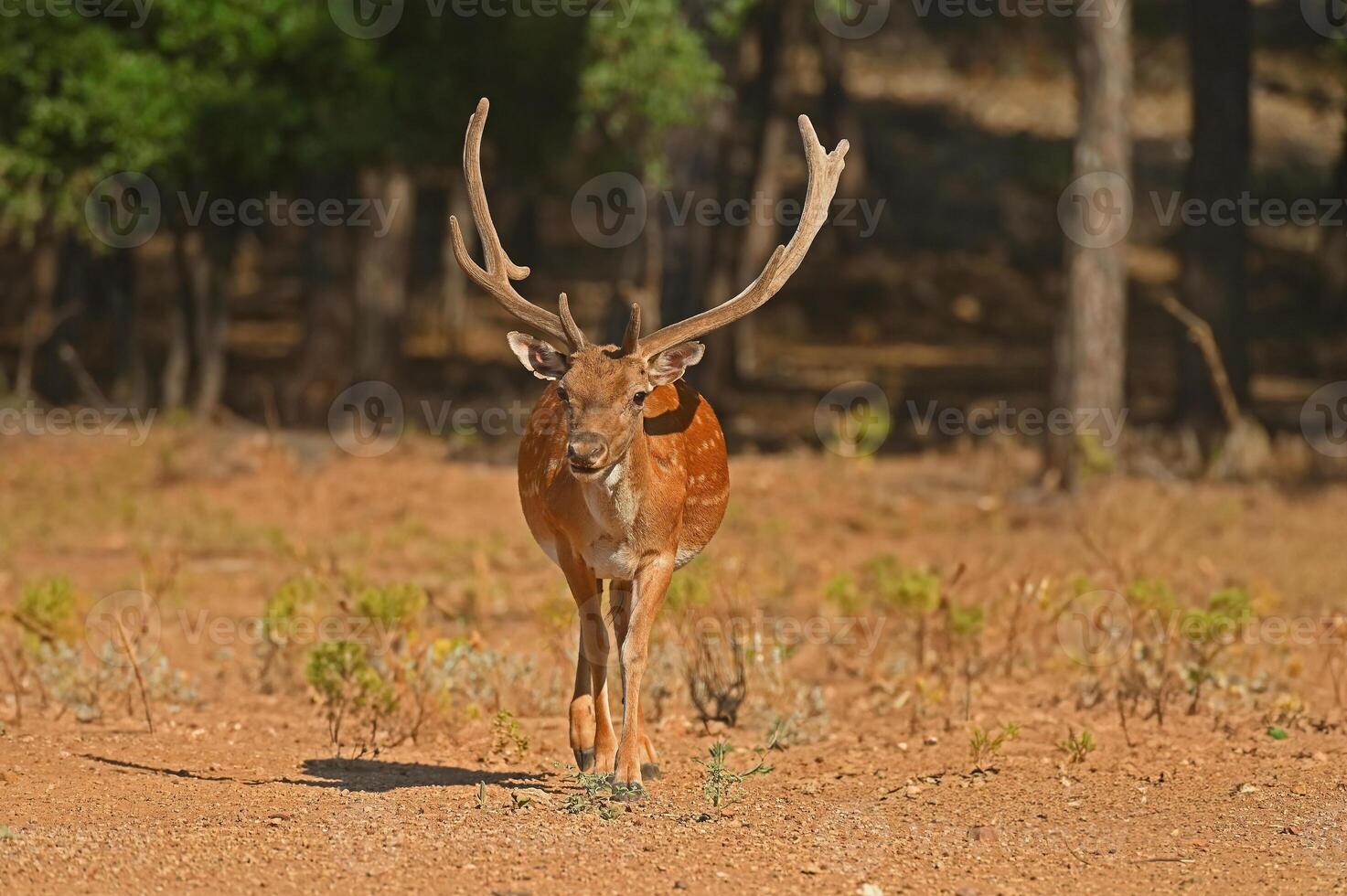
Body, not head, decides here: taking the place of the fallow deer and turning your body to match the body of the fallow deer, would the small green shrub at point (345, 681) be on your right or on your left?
on your right

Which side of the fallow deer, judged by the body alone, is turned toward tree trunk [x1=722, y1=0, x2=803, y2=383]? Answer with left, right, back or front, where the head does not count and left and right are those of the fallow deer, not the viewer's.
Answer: back

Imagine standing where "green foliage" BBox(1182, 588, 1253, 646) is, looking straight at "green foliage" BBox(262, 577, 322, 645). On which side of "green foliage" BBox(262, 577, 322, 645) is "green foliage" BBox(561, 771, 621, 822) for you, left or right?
left

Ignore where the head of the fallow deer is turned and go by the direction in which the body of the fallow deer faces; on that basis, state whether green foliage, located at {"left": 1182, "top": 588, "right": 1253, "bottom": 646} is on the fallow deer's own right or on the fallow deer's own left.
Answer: on the fallow deer's own left

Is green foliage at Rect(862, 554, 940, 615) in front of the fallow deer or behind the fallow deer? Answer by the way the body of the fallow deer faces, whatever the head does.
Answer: behind

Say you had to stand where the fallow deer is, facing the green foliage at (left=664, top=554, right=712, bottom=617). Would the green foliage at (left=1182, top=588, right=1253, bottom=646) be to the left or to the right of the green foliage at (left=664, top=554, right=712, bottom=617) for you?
right

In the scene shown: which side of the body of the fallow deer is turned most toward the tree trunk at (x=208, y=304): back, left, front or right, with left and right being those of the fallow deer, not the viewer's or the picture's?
back

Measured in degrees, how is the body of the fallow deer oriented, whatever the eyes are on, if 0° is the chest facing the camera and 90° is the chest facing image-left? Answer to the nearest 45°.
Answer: approximately 0°

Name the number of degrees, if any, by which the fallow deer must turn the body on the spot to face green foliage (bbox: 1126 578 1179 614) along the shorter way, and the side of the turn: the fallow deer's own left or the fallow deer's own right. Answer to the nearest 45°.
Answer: approximately 135° to the fallow deer's own left
